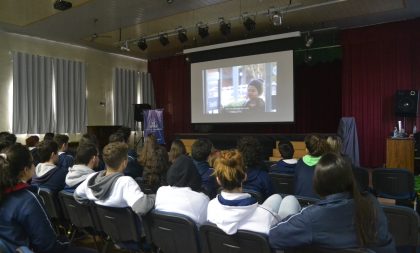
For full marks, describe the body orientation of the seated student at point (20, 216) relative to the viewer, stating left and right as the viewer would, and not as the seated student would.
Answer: facing away from the viewer and to the right of the viewer

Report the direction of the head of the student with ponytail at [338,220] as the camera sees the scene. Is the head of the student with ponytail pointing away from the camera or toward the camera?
away from the camera

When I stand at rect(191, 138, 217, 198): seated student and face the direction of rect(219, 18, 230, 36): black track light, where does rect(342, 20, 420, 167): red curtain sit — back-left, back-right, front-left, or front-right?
front-right

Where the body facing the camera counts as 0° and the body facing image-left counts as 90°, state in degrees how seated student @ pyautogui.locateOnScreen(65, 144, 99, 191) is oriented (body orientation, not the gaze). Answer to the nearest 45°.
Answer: approximately 225°

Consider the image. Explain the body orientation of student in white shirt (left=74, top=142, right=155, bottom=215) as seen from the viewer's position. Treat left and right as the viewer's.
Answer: facing away from the viewer and to the right of the viewer

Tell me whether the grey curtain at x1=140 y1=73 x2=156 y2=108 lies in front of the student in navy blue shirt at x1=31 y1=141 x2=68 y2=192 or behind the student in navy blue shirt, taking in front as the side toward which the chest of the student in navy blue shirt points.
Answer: in front

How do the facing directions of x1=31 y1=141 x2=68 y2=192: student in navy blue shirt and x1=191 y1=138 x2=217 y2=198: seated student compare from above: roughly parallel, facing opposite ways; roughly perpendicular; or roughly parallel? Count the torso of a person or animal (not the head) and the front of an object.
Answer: roughly parallel

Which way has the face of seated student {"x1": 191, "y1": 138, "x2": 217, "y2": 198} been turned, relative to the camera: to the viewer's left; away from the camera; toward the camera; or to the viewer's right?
away from the camera

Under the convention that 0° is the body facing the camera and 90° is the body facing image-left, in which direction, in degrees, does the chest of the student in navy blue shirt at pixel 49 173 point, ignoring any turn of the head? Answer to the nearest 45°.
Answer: approximately 225°

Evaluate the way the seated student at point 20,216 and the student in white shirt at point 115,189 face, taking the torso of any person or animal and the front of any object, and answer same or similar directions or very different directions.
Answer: same or similar directions

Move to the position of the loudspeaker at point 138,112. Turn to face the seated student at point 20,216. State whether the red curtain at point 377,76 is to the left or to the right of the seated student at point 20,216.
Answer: left

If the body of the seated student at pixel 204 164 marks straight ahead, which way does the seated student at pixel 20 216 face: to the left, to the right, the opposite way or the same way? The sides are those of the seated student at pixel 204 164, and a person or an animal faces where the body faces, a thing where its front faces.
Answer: the same way

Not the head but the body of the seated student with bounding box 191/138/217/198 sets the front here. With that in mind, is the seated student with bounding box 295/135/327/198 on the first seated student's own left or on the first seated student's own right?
on the first seated student's own right

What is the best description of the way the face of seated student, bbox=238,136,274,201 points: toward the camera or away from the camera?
away from the camera

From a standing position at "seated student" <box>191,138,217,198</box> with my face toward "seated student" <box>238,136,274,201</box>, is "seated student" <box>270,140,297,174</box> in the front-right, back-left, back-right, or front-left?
front-left

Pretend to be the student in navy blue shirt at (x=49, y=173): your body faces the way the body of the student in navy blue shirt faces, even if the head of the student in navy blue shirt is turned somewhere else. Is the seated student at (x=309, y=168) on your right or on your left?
on your right

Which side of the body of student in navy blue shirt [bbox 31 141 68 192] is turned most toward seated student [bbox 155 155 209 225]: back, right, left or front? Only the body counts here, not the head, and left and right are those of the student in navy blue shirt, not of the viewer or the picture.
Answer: right

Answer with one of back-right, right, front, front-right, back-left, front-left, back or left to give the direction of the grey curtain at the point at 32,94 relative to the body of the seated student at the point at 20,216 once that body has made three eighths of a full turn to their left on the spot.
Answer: right

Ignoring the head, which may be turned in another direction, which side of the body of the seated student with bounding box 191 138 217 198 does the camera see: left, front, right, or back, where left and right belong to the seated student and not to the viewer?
back
